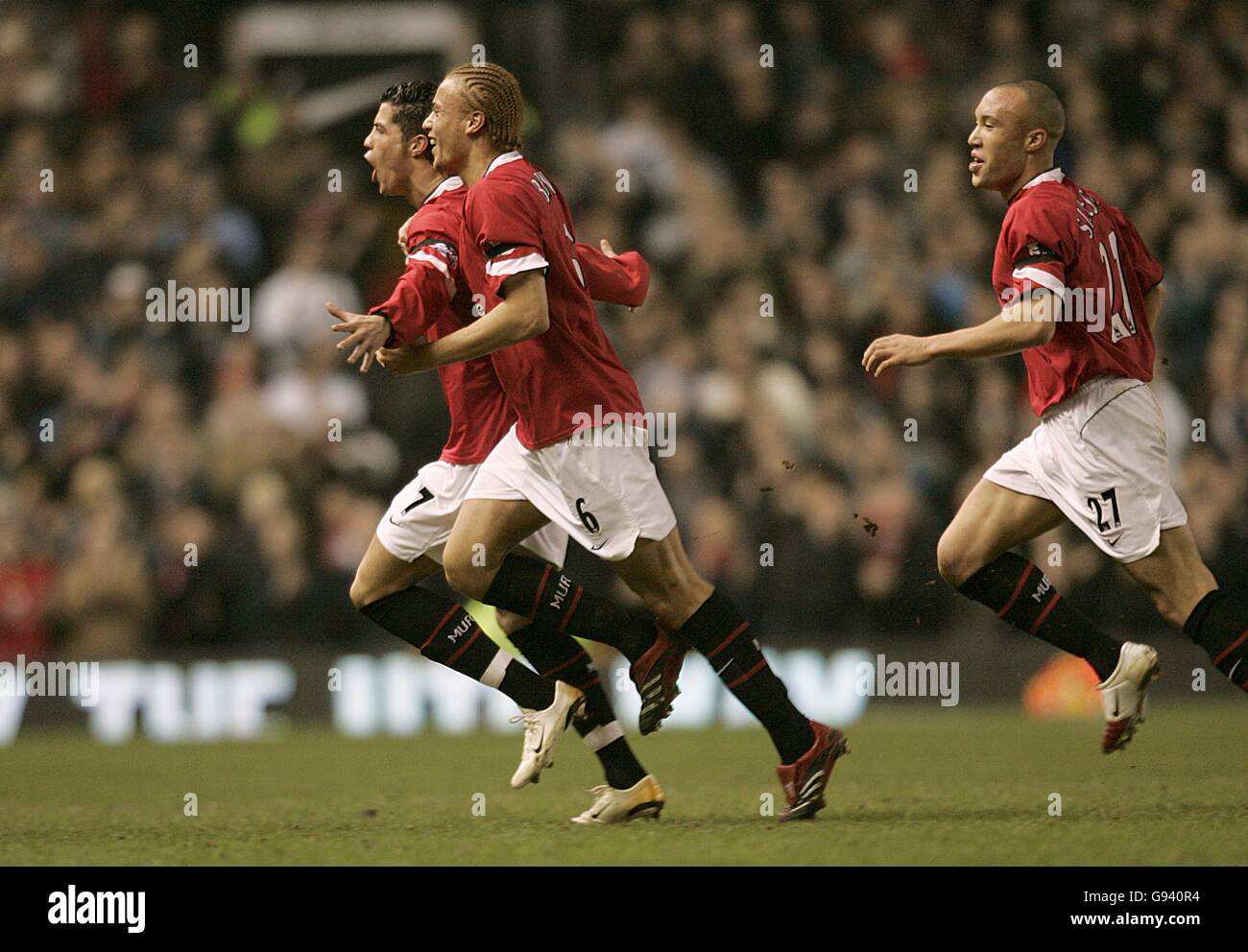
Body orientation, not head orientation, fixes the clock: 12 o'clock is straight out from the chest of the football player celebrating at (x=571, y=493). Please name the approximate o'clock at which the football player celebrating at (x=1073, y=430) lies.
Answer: the football player celebrating at (x=1073, y=430) is roughly at 6 o'clock from the football player celebrating at (x=571, y=493).

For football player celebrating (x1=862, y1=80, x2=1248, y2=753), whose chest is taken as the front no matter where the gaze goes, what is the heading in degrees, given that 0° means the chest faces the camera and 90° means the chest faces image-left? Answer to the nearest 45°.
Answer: approximately 90°

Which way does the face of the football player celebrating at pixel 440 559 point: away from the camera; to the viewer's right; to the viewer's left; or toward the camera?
to the viewer's left

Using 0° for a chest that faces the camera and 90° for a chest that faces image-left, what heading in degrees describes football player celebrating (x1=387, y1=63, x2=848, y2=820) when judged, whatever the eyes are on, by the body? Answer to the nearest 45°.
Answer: approximately 90°

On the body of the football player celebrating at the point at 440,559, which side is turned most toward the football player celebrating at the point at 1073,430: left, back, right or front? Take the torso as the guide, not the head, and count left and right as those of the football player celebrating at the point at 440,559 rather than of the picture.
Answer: back

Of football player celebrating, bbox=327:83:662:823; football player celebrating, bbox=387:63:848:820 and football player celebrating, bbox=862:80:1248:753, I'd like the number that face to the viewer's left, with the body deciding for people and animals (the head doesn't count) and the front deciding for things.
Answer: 3

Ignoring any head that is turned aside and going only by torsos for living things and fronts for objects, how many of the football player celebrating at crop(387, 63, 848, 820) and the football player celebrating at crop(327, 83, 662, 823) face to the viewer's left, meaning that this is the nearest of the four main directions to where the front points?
2

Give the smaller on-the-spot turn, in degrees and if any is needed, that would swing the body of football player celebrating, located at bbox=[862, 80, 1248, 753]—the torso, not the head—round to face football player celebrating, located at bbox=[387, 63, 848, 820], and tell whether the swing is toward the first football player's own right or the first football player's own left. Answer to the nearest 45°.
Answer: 0° — they already face them

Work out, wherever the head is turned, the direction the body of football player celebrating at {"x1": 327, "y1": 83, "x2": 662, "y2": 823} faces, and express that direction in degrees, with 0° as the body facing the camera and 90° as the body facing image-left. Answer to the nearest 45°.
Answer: approximately 90°

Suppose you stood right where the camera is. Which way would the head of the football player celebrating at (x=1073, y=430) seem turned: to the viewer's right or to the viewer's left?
to the viewer's left
